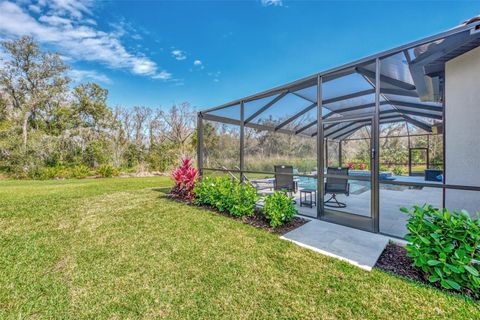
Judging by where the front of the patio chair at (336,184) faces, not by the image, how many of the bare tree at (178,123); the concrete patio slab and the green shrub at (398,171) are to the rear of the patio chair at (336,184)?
1

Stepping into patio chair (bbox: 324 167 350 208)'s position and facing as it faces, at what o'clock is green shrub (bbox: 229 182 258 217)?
The green shrub is roughly at 8 o'clock from the patio chair.
